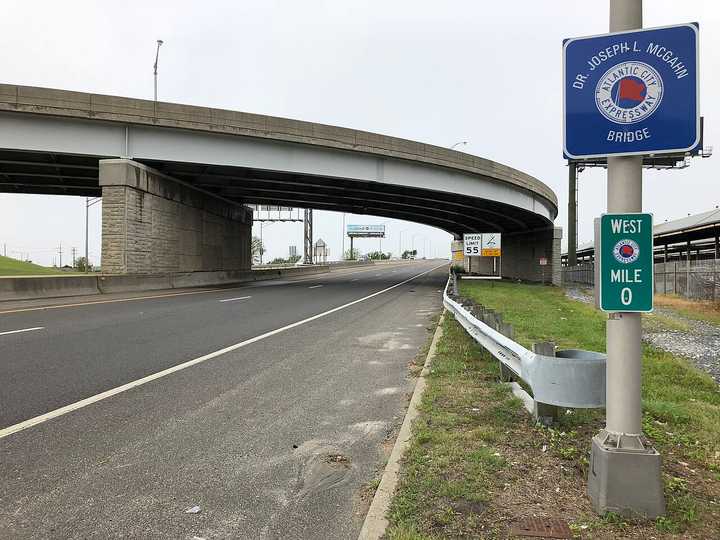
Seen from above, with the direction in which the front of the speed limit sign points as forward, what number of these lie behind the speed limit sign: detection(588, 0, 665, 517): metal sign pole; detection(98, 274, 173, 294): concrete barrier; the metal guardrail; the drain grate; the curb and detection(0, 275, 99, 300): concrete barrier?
0

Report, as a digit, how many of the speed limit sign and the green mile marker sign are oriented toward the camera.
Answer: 2

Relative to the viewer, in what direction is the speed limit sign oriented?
toward the camera

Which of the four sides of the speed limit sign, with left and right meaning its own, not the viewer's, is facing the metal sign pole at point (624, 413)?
front

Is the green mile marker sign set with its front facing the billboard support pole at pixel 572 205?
no

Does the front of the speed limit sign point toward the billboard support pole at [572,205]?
no

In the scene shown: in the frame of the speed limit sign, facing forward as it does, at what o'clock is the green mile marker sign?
The green mile marker sign is roughly at 12 o'clock from the speed limit sign.

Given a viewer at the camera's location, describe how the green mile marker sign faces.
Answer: facing the viewer

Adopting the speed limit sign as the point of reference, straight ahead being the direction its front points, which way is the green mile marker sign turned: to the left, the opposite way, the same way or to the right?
the same way

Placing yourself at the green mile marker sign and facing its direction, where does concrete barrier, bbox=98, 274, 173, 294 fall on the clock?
The concrete barrier is roughly at 4 o'clock from the green mile marker sign.

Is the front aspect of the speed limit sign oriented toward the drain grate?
yes

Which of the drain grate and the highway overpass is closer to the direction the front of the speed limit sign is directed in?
the drain grate

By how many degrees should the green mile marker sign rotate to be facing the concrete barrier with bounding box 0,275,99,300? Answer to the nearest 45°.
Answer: approximately 90° to its right
